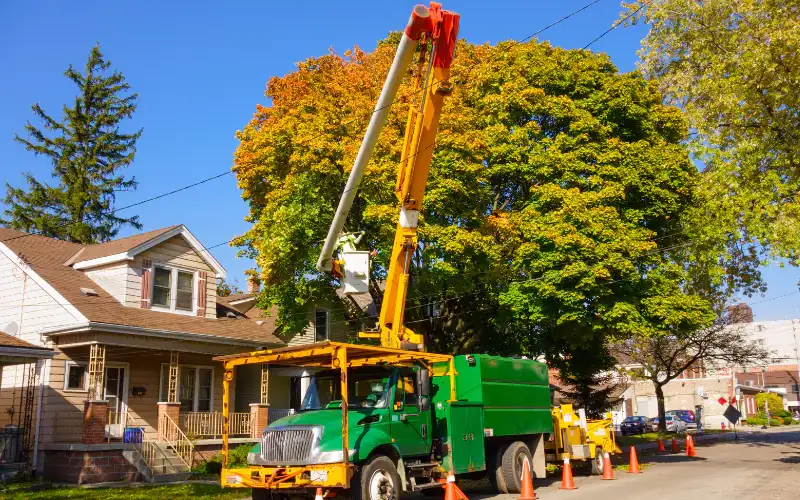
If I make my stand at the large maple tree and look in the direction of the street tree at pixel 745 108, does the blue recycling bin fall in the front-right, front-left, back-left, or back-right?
back-right

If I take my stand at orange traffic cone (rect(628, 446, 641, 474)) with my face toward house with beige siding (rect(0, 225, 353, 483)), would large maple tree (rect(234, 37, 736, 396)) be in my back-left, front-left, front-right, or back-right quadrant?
front-right

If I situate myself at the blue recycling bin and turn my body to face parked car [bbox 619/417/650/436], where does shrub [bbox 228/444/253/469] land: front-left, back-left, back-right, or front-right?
front-right

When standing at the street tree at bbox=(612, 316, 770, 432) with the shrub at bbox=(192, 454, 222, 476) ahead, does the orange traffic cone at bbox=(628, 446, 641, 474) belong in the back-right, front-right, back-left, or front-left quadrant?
front-left

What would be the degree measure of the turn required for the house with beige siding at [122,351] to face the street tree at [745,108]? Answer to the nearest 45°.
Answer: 0° — it already faces it

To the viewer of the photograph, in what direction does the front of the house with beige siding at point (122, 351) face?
facing the viewer and to the right of the viewer

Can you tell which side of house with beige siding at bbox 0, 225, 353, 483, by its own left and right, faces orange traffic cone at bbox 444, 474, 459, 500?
front

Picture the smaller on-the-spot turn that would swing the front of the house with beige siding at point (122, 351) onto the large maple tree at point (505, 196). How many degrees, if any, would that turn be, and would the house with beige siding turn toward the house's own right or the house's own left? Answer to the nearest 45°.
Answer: approximately 45° to the house's own left

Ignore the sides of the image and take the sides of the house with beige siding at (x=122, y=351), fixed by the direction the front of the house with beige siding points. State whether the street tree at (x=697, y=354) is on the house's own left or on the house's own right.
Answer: on the house's own left

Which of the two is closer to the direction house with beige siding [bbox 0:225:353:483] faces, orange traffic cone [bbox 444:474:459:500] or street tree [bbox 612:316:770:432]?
the orange traffic cone
